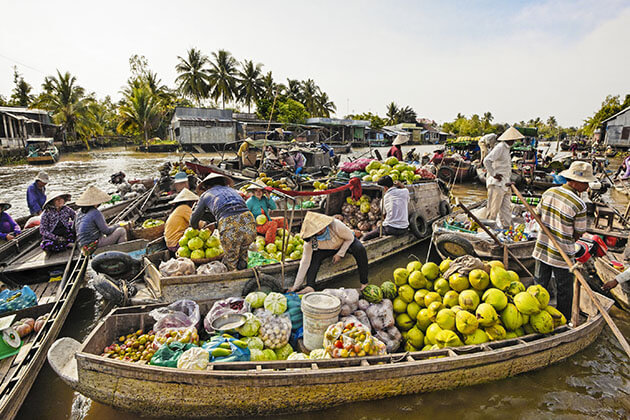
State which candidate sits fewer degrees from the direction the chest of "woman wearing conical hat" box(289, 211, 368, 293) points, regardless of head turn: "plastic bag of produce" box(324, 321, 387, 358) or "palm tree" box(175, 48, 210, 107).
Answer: the plastic bag of produce

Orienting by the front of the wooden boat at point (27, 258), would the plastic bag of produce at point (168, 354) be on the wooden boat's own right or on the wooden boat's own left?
on the wooden boat's own right

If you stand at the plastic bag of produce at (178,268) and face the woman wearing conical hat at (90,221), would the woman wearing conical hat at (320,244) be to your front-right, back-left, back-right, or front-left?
back-right

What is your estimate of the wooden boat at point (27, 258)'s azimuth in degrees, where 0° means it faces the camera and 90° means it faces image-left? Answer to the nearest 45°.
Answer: approximately 225°

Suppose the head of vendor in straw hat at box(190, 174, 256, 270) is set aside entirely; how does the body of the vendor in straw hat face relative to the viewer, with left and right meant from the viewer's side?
facing away from the viewer and to the left of the viewer

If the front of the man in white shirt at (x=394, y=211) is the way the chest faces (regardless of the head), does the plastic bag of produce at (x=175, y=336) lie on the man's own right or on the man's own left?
on the man's own left

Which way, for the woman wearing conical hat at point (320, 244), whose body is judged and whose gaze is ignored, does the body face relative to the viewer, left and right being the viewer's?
facing the viewer and to the left of the viewer

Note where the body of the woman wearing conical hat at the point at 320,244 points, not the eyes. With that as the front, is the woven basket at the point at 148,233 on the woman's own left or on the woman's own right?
on the woman's own right

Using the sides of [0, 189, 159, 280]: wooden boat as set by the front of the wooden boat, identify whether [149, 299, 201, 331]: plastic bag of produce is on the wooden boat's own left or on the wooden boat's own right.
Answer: on the wooden boat's own right

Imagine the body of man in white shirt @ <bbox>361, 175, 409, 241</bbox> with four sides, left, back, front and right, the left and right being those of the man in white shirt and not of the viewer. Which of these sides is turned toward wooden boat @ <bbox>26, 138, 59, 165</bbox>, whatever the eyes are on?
front

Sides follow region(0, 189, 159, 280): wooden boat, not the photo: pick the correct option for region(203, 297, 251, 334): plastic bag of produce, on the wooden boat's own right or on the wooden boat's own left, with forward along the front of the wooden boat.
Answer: on the wooden boat's own right

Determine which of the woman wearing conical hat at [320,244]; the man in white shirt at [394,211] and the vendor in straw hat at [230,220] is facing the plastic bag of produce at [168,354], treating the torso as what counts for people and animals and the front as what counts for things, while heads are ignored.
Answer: the woman wearing conical hat
